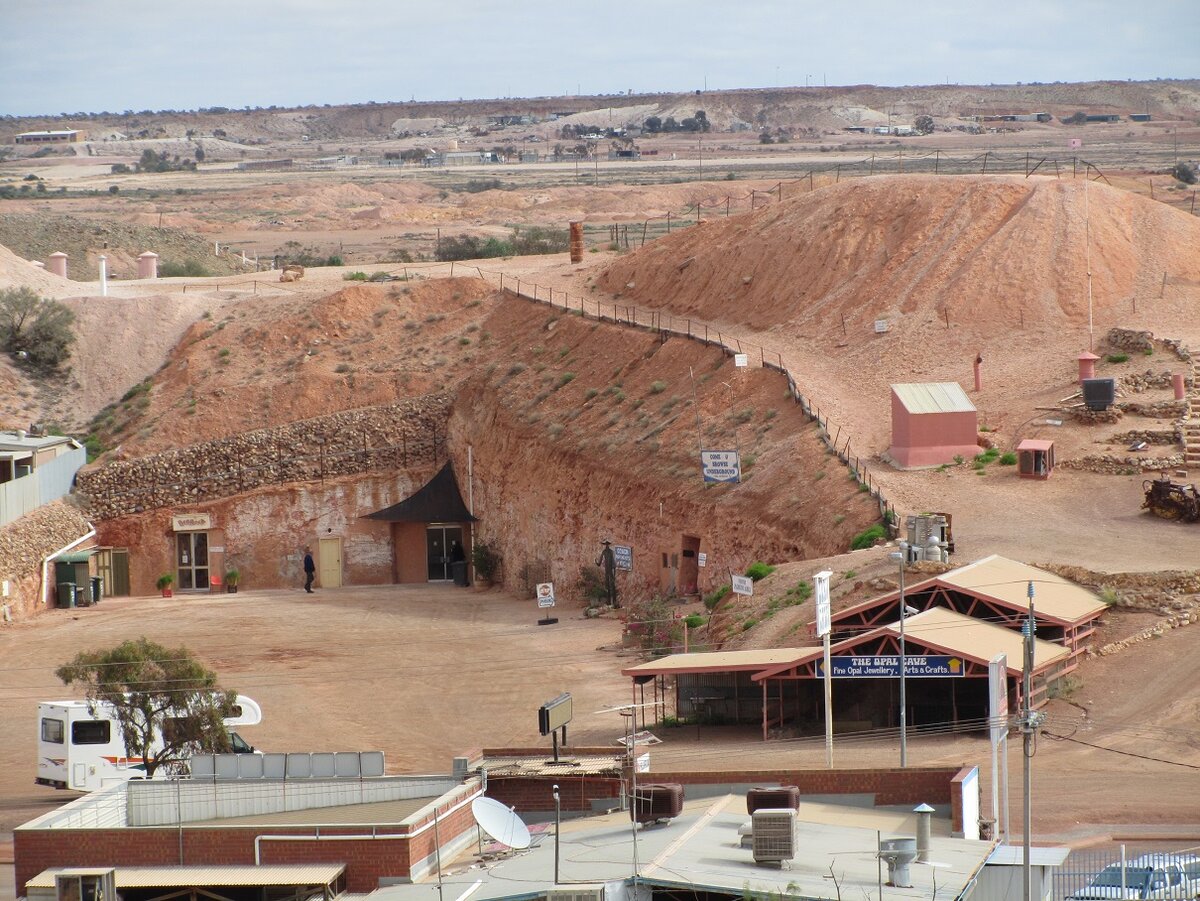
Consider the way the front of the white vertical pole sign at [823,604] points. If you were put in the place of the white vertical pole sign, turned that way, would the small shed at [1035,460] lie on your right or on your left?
on your left

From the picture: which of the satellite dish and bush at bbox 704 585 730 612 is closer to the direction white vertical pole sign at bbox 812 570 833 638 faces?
the satellite dish

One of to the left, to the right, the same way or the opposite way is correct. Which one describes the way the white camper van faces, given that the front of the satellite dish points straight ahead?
to the left

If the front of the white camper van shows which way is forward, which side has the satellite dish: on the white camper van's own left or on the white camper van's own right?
on the white camper van's own right

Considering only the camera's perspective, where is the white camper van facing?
facing away from the viewer and to the right of the viewer

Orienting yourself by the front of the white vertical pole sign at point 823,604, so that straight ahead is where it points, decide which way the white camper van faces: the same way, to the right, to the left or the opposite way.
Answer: to the left

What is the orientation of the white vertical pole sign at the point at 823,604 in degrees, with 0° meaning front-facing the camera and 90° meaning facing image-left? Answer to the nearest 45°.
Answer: approximately 315°
